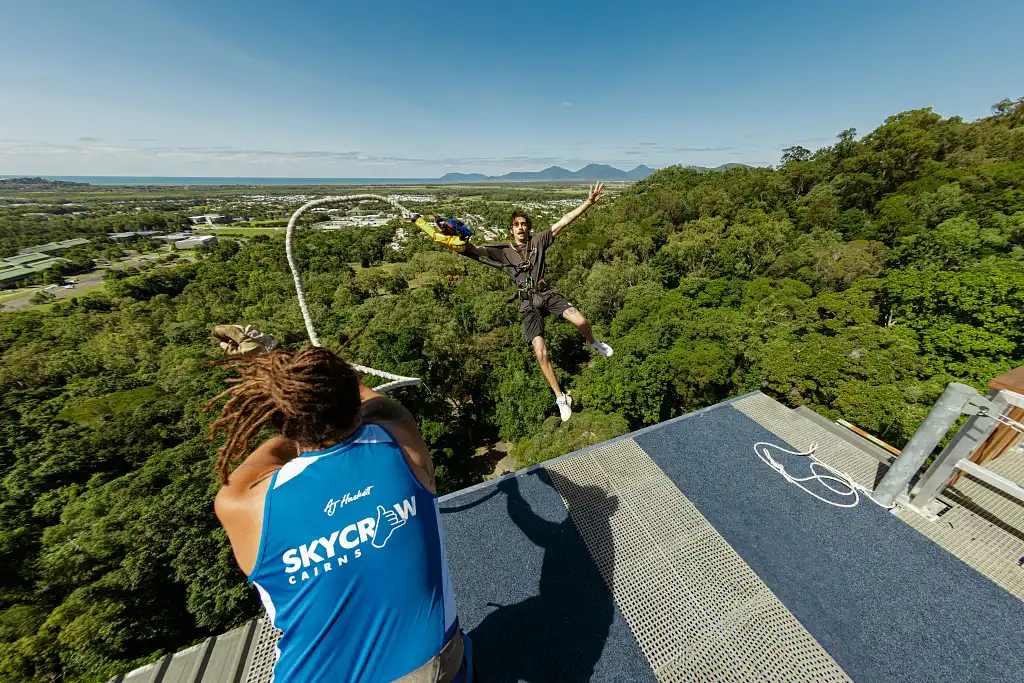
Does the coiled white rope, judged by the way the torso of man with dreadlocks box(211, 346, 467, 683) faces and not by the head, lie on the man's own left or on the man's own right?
on the man's own right

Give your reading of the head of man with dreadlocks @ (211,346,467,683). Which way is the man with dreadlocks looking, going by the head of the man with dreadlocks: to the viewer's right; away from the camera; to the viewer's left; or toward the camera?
away from the camera

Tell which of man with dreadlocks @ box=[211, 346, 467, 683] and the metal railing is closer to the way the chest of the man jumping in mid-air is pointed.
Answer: the man with dreadlocks

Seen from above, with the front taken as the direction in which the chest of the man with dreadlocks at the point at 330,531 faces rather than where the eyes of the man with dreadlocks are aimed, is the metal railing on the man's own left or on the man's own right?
on the man's own right

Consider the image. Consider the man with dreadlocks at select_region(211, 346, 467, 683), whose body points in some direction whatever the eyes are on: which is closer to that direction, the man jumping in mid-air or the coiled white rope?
the man jumping in mid-air

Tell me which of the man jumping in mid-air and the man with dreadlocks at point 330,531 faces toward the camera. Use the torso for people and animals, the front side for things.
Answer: the man jumping in mid-air

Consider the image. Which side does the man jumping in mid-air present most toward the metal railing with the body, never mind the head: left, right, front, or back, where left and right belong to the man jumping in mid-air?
left

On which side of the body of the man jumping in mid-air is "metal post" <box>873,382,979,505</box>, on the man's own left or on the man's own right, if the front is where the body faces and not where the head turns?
on the man's own left

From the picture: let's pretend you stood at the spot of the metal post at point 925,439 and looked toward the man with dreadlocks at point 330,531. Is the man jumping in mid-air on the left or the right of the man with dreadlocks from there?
right

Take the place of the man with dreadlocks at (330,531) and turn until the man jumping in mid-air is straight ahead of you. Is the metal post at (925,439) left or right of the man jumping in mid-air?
right

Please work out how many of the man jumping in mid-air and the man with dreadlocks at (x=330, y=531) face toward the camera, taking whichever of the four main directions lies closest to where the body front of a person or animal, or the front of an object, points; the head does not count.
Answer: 1

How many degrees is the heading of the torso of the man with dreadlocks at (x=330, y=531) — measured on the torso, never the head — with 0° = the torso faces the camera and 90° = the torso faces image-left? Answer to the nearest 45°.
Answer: approximately 180°

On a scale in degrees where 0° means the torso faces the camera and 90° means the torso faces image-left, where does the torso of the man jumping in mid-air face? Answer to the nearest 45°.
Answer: approximately 0°
